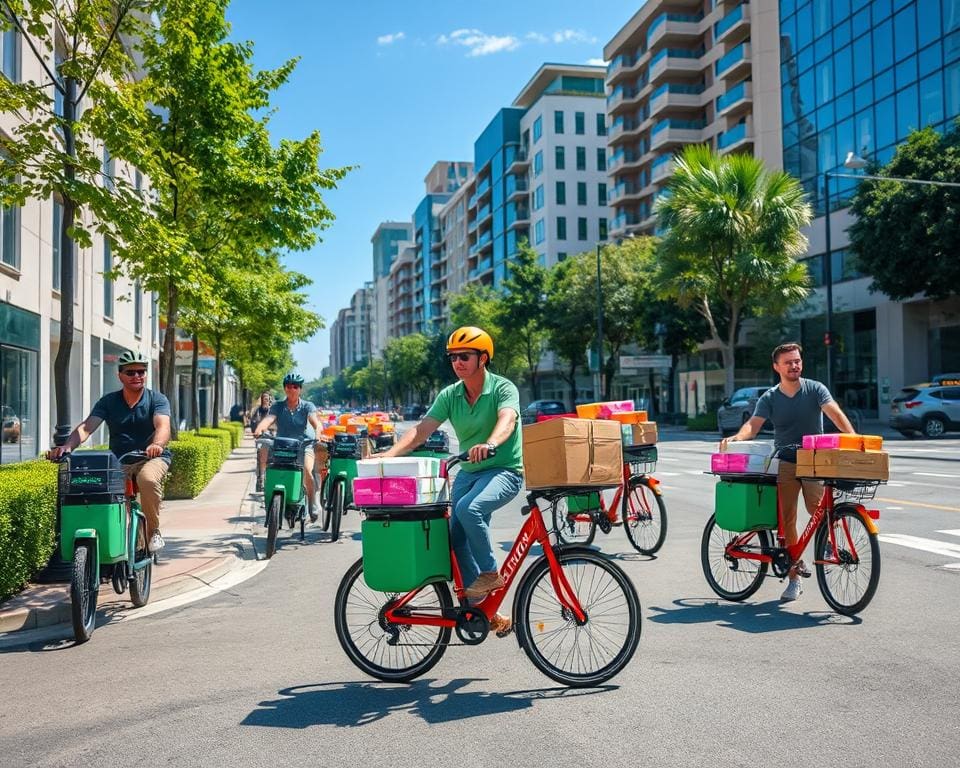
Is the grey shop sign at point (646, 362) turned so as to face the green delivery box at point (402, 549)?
yes

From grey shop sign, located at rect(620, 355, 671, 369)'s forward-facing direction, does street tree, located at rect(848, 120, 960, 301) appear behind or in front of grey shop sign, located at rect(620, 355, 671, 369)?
in front

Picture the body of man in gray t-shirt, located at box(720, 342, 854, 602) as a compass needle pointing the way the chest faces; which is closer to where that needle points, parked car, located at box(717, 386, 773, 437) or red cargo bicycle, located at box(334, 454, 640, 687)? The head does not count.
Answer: the red cargo bicycle

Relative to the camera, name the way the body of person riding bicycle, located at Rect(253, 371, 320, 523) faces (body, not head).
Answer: toward the camera

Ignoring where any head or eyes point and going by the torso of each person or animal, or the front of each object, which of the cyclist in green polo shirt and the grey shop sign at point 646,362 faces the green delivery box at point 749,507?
the grey shop sign

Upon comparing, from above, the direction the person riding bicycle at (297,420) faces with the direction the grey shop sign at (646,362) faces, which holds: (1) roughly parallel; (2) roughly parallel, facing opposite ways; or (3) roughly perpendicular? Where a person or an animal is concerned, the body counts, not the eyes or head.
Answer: roughly parallel

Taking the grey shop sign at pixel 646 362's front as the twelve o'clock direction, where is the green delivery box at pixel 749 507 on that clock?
The green delivery box is roughly at 12 o'clock from the grey shop sign.

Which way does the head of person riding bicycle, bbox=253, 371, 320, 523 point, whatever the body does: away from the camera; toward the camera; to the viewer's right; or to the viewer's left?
toward the camera

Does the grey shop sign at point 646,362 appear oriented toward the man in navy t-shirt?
yes

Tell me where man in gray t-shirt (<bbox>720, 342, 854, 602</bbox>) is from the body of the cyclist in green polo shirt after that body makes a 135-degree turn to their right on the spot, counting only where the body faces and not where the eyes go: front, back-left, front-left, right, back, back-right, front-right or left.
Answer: front-right

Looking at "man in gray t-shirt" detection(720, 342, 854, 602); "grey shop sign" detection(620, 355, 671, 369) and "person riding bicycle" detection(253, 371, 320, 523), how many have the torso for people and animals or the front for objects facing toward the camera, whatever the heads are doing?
3

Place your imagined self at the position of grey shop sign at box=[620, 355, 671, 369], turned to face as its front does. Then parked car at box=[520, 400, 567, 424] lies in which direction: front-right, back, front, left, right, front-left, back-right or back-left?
front-right

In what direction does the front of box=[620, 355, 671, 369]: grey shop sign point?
toward the camera

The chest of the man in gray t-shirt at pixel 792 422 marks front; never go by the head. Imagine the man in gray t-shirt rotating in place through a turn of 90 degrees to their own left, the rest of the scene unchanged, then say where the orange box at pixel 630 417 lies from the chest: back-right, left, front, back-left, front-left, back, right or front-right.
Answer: back-left

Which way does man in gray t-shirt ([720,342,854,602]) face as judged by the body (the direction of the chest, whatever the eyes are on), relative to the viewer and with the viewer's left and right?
facing the viewer

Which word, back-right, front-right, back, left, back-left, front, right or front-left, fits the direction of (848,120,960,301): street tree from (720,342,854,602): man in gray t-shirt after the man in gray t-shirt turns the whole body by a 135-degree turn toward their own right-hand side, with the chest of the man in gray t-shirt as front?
front-right

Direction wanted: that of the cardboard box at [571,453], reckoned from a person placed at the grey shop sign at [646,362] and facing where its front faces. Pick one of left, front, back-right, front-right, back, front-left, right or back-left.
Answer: front

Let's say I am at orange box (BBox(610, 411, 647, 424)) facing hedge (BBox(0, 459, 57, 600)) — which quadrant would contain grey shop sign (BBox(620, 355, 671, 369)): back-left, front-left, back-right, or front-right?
back-right

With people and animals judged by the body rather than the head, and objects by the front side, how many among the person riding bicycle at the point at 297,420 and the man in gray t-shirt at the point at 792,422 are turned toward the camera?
2

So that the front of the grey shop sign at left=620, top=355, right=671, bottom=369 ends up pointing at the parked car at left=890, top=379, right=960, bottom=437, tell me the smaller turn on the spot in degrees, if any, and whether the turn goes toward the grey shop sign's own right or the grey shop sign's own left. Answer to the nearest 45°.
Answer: approximately 45° to the grey shop sign's own left

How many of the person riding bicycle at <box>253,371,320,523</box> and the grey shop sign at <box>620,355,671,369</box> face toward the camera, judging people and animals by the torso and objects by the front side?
2
